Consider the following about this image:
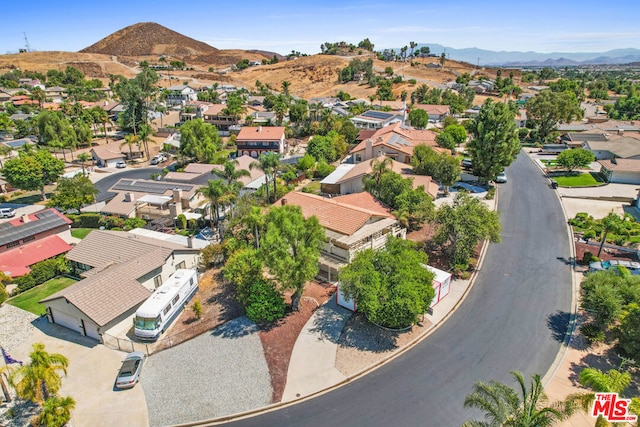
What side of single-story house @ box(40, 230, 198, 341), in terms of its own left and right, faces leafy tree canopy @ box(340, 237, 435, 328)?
left

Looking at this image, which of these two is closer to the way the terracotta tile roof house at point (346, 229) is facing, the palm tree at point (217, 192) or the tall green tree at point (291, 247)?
the tall green tree

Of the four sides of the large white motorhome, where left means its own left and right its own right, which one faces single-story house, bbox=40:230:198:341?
right

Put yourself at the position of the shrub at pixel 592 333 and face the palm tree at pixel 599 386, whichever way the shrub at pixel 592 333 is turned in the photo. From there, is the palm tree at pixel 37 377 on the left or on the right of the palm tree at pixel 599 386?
right

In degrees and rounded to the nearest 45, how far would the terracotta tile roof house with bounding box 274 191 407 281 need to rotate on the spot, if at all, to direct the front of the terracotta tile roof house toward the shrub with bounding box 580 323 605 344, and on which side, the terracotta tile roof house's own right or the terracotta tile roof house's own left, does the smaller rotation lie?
0° — it already faces it

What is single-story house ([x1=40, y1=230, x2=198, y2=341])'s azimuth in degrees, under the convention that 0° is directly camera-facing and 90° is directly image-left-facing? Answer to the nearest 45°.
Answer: approximately 45°

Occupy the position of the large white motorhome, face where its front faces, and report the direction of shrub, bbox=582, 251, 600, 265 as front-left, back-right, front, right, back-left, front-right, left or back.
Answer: back-left

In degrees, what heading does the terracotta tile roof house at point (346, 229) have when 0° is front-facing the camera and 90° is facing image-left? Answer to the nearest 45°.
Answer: approximately 315°

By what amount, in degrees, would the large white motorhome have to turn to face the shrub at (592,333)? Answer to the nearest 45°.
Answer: approximately 90° to its left

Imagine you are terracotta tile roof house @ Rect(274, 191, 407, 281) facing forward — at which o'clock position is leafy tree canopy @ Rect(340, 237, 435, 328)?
The leafy tree canopy is roughly at 1 o'clock from the terracotta tile roof house.

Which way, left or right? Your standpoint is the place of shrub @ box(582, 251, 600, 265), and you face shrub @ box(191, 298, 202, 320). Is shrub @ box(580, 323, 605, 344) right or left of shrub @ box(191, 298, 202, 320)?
left
